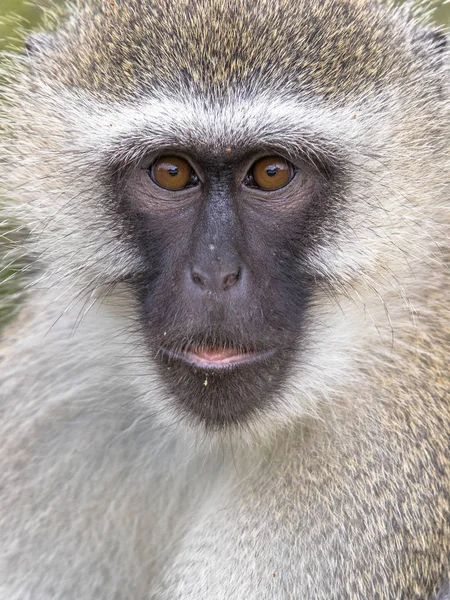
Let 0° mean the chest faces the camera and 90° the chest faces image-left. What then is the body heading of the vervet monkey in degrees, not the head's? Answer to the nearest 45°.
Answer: approximately 0°
